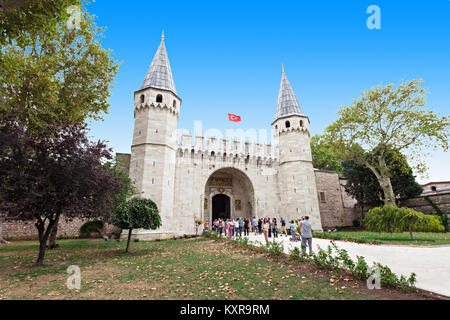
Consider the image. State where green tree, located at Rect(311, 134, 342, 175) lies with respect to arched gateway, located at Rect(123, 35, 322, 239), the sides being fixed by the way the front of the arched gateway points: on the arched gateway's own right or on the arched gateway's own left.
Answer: on the arched gateway's own left

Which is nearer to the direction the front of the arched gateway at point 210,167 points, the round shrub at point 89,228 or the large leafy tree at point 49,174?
the large leafy tree

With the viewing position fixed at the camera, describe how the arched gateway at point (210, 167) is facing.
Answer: facing the viewer and to the right of the viewer

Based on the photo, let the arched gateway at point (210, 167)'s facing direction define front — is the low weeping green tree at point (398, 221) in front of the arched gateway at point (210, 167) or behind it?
in front

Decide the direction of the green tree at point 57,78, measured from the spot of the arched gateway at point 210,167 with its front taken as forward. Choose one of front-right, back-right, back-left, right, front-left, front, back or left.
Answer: right

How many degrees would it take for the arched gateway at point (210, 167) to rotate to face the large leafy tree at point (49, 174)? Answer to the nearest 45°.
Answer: approximately 45° to its right

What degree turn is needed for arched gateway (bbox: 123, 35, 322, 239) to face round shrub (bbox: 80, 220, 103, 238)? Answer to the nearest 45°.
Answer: approximately 135° to its right

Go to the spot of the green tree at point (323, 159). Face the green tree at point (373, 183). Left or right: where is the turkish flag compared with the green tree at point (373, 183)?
right

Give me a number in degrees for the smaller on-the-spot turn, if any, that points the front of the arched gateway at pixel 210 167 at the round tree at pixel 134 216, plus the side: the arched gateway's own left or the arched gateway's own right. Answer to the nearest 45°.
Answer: approximately 45° to the arched gateway's own right

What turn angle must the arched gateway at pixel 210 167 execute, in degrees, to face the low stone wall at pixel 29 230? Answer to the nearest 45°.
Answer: approximately 135° to its right

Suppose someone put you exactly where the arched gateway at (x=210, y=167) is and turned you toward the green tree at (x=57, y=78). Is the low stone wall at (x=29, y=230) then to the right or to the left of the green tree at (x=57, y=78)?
right

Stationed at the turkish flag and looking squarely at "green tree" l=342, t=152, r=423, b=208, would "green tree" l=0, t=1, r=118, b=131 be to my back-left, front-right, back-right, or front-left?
back-right

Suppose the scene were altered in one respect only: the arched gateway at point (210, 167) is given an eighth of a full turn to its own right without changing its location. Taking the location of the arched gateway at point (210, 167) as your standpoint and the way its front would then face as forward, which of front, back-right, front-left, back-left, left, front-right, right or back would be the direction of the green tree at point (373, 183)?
left
